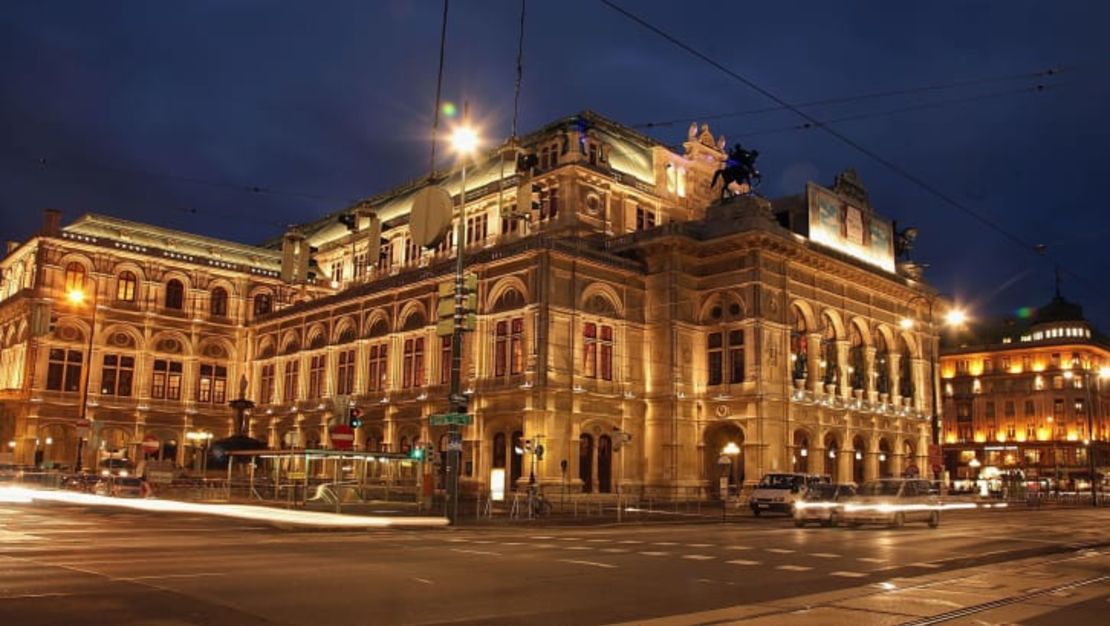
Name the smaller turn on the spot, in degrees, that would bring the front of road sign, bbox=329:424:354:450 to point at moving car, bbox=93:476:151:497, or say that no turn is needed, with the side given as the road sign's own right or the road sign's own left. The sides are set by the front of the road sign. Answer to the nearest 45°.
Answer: approximately 135° to the road sign's own right

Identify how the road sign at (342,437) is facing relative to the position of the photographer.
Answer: facing the viewer

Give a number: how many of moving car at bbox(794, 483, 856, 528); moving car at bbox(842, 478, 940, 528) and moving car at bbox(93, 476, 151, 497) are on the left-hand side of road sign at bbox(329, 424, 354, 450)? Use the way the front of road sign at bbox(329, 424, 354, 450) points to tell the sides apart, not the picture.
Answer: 2

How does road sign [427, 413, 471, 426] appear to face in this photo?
toward the camera

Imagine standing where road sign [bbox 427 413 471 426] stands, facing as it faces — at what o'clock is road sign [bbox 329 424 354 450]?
road sign [bbox 329 424 354 450] is roughly at 4 o'clock from road sign [bbox 427 413 471 426].

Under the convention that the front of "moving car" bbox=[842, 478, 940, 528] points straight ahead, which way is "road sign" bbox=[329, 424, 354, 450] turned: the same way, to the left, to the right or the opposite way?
to the left

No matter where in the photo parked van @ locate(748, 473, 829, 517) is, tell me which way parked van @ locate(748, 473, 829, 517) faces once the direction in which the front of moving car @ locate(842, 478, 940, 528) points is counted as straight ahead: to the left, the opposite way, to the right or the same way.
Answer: the same way

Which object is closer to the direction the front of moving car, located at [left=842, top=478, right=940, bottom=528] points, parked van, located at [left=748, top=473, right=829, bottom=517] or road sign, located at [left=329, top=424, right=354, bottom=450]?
the road sign

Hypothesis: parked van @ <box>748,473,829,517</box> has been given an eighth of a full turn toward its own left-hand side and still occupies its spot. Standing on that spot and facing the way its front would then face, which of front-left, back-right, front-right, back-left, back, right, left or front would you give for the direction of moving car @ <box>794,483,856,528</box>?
front

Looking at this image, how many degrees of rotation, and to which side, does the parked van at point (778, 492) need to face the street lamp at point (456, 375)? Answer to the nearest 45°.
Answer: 0° — it already faces it

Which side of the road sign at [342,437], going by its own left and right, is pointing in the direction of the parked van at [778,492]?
left

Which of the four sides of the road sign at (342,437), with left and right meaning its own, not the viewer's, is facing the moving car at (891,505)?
left

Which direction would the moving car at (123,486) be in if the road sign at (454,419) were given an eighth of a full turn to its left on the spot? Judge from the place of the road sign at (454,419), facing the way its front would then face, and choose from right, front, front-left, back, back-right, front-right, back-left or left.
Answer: back

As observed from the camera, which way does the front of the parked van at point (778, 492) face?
facing the viewer and to the left of the viewer

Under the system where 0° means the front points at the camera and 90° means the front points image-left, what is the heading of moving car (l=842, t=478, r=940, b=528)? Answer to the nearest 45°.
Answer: approximately 45°

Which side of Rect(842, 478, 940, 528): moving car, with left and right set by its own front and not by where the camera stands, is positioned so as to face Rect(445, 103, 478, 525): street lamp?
front

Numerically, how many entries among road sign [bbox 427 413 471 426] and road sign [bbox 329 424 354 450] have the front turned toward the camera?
2
